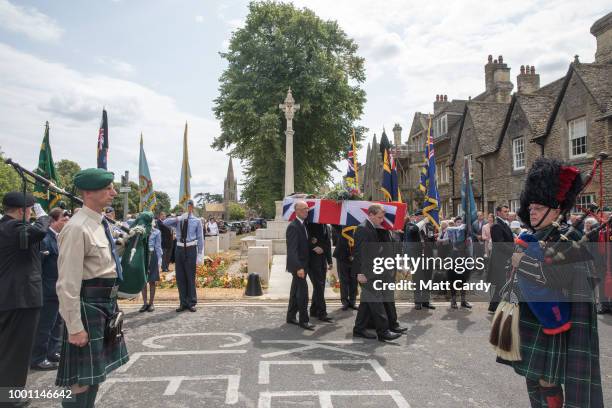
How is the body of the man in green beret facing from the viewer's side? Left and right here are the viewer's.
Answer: facing to the right of the viewer

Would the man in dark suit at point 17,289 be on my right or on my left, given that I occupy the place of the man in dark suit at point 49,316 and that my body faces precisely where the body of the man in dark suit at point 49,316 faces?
on my right

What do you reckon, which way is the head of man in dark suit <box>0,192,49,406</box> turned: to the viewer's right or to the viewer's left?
to the viewer's right

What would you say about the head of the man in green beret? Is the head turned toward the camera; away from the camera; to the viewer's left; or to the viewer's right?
to the viewer's right

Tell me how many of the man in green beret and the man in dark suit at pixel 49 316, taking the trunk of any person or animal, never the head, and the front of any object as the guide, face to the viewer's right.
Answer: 2

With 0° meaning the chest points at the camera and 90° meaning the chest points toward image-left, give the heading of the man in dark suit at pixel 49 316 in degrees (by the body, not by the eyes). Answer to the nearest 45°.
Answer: approximately 270°

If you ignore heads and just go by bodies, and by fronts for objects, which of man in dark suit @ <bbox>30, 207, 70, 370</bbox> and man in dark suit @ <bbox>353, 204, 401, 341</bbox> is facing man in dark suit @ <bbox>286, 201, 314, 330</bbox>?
man in dark suit @ <bbox>30, 207, 70, 370</bbox>

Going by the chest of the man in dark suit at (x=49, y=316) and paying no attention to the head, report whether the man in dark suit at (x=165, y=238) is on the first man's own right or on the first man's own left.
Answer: on the first man's own left

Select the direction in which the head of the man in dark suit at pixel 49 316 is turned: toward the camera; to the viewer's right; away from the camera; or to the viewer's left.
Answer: to the viewer's right
